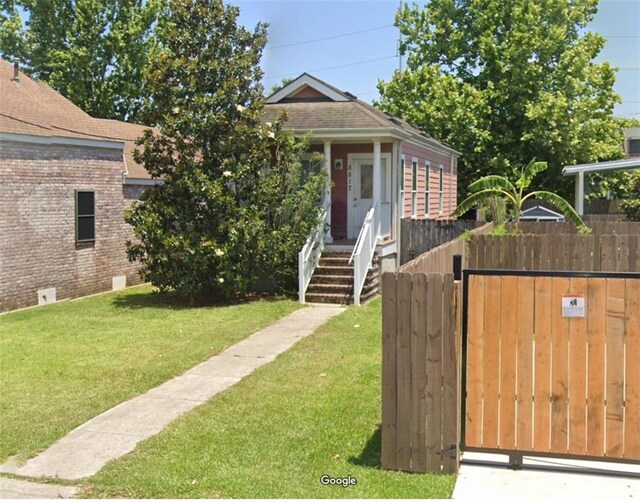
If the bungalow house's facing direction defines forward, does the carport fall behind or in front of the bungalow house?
behind

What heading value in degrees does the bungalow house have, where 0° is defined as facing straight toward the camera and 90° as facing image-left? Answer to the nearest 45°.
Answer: approximately 45°

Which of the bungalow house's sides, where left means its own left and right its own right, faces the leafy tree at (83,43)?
right

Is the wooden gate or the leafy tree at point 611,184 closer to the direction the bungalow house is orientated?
the wooden gate

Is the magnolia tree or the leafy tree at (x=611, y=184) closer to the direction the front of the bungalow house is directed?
the magnolia tree

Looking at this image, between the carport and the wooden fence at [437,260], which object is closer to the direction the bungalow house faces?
the wooden fence

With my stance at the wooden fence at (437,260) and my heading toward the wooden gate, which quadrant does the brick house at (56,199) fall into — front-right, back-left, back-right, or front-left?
back-right

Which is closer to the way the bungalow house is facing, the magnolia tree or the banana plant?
the magnolia tree

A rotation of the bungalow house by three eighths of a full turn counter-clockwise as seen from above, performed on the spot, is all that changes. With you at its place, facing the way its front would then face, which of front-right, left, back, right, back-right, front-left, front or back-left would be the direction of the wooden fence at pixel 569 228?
front

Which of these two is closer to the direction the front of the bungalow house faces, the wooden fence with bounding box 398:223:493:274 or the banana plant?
the wooden fence

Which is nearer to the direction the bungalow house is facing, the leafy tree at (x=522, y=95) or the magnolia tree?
the magnolia tree

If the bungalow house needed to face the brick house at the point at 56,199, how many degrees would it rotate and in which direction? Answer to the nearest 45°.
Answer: approximately 45° to its right
